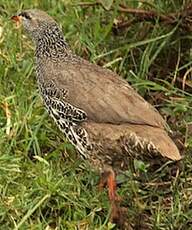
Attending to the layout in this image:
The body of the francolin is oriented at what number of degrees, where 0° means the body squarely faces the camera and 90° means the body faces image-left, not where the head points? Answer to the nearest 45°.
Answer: approximately 90°
